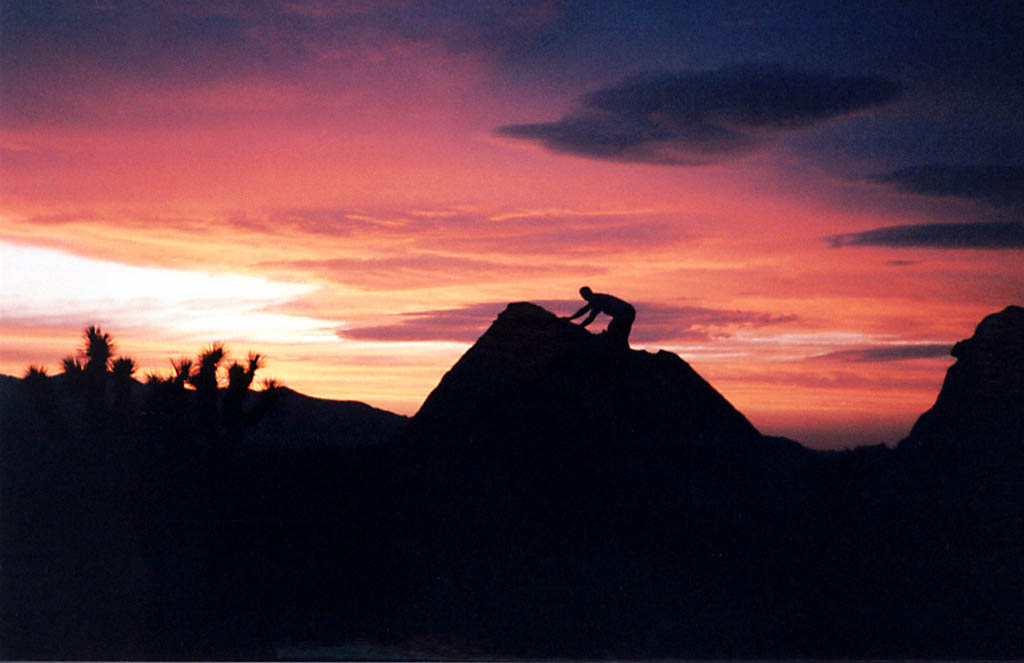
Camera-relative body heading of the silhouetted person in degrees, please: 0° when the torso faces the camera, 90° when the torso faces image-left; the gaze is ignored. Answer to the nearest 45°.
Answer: approximately 90°

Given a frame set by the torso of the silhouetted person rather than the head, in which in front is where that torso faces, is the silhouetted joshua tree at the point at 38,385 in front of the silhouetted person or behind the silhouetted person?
in front

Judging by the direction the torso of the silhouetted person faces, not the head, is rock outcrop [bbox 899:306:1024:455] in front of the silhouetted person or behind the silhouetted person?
behind

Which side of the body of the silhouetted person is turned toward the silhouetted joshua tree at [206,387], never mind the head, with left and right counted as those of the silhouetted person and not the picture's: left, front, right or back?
front

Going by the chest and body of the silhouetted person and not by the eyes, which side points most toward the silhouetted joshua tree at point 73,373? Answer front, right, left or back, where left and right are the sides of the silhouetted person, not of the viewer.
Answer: front

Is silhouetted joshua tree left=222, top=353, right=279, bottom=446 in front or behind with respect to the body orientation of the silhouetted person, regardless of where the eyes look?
in front

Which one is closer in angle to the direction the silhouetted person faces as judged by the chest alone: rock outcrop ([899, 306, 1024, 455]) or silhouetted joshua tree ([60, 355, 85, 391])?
the silhouetted joshua tree
